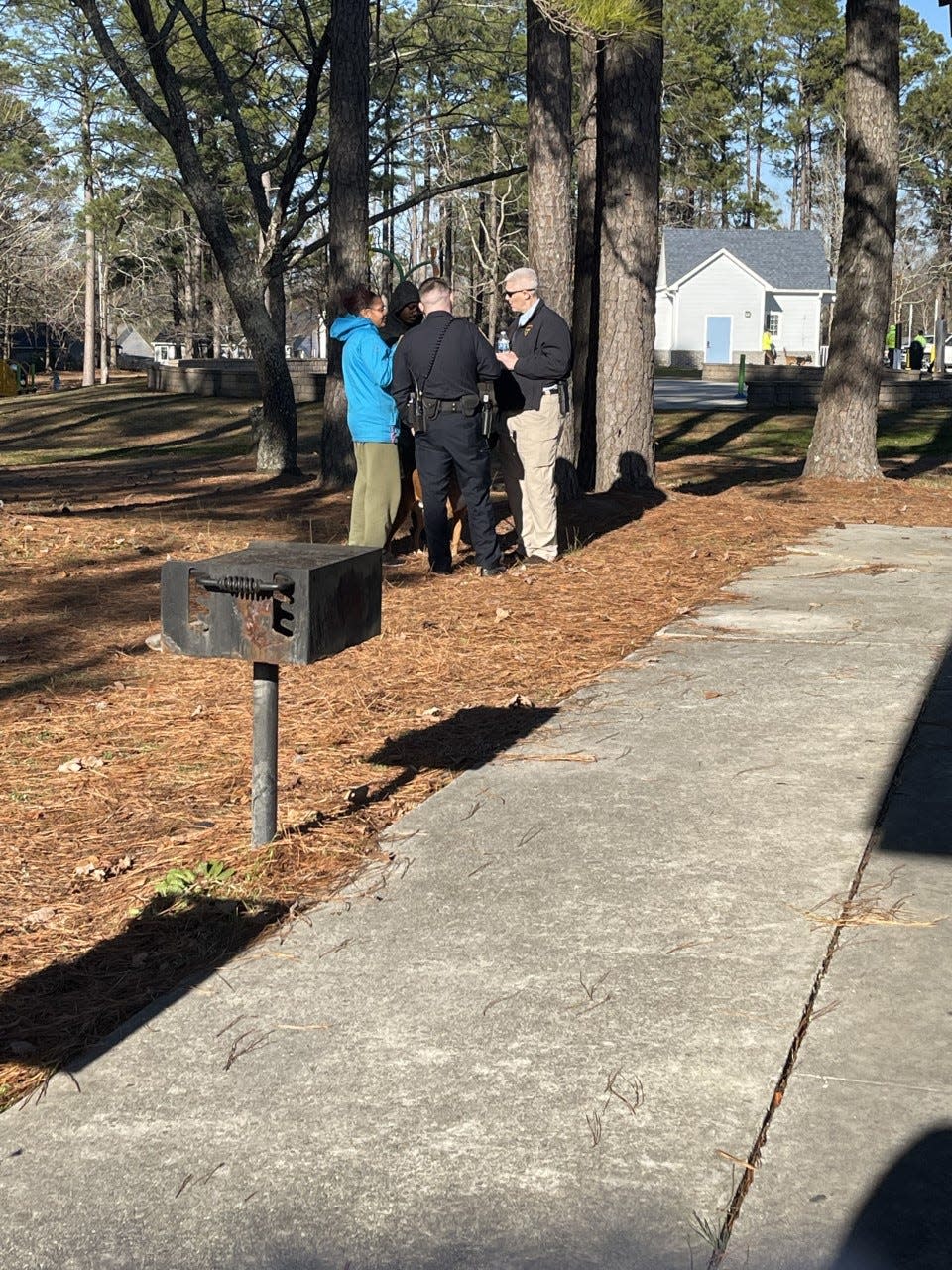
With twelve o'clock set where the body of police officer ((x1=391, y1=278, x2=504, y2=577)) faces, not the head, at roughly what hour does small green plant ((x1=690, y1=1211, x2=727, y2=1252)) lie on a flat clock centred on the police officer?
The small green plant is roughly at 6 o'clock from the police officer.

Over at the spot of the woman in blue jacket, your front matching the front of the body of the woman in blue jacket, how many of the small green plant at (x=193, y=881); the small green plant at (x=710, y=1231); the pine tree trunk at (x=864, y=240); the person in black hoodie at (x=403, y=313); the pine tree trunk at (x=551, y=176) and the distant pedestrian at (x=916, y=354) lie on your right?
2

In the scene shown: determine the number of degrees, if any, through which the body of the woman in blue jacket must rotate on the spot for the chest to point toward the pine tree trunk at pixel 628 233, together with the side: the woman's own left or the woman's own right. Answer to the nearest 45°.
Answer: approximately 45° to the woman's own left

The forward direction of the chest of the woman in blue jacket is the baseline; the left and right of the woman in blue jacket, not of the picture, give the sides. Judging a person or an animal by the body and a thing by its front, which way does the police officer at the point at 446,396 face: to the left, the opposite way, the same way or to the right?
to the left

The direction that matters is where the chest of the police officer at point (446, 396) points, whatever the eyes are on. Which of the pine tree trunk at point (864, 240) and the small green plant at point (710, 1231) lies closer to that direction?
the pine tree trunk

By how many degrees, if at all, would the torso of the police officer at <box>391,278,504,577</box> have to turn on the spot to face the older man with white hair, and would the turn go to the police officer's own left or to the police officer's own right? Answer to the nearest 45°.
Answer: approximately 45° to the police officer's own right

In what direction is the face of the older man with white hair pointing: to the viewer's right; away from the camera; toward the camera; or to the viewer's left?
to the viewer's left

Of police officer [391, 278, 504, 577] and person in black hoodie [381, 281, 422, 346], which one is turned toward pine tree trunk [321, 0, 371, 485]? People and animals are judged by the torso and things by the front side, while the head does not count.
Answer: the police officer

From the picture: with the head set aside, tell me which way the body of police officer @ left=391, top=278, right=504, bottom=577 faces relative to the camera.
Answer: away from the camera

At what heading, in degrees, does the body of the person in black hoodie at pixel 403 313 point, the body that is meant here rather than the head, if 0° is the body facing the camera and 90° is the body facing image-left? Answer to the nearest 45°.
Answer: approximately 315°

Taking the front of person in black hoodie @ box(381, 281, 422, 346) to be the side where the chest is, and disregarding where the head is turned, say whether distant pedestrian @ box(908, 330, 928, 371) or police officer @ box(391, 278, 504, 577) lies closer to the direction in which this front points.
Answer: the police officer

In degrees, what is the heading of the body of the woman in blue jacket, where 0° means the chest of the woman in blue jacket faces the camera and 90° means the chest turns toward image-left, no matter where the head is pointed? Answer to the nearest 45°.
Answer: approximately 270°

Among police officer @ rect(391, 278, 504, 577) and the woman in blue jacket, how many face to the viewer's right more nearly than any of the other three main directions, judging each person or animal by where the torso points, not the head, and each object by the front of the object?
1

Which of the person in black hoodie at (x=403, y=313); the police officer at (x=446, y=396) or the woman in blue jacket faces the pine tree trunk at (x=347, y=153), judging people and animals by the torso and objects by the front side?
the police officer

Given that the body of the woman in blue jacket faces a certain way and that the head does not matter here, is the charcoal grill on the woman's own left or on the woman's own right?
on the woman's own right

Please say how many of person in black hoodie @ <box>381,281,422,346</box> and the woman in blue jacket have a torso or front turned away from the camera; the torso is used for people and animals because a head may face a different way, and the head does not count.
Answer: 0

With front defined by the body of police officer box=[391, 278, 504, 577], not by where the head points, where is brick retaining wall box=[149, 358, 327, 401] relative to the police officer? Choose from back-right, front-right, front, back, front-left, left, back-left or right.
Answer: front
